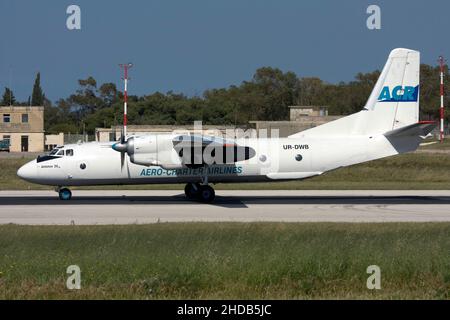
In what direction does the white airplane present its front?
to the viewer's left
